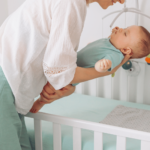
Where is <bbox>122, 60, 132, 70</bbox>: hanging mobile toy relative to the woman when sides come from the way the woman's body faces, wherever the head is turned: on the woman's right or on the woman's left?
on the woman's left

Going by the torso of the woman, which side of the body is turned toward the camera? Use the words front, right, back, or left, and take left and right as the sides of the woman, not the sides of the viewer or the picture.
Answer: right
